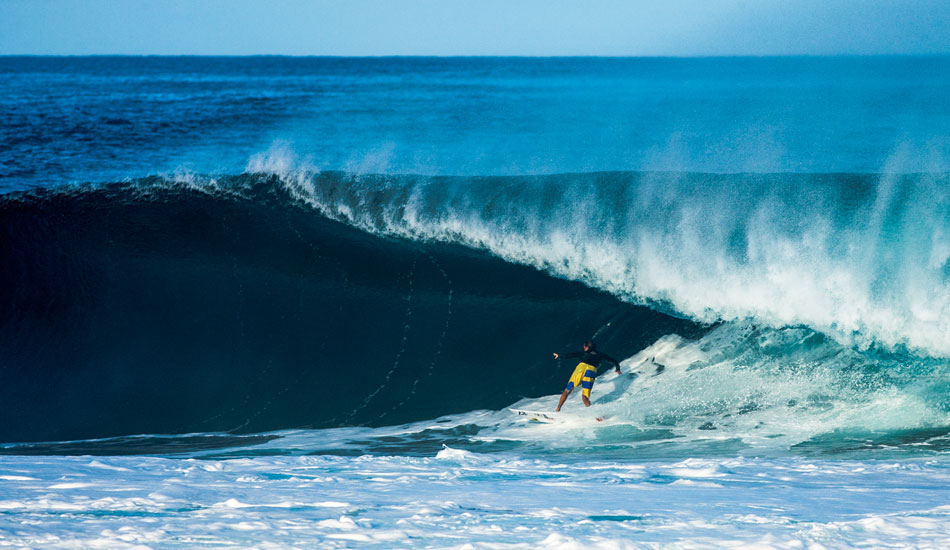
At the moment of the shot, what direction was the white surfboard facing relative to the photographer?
facing to the left of the viewer
